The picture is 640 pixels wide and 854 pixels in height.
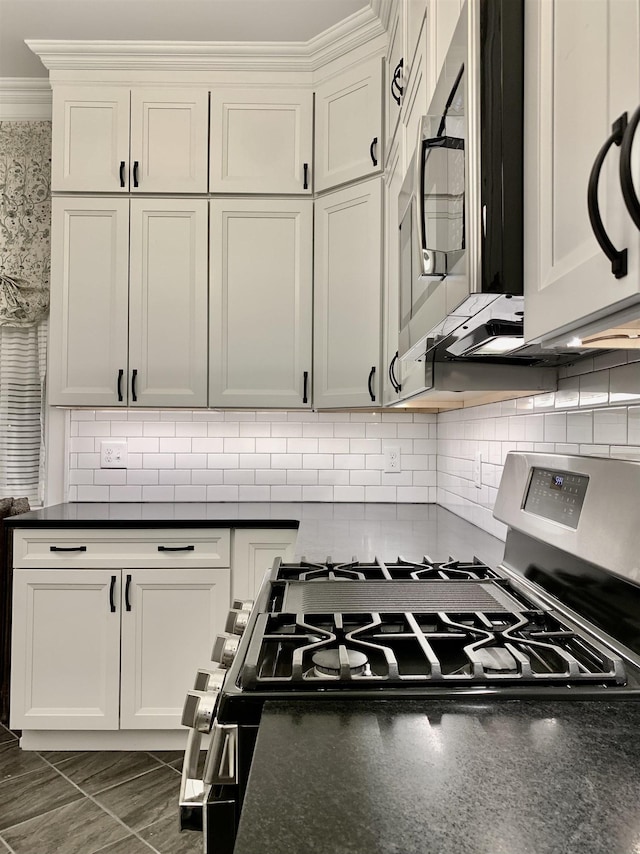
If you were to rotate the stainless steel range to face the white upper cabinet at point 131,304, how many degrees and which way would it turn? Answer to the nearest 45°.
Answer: approximately 45° to its right

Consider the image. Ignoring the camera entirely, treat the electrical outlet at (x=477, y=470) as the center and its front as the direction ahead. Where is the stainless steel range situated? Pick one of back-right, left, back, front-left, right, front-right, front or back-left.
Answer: left

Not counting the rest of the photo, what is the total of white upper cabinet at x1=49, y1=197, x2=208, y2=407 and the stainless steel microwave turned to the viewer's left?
1

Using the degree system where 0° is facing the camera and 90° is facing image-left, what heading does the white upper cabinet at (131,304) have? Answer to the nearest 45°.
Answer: approximately 0°

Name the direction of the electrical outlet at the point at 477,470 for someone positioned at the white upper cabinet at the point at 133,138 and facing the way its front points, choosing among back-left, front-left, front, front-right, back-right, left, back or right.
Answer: front-left

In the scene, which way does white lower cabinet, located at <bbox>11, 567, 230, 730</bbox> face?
toward the camera

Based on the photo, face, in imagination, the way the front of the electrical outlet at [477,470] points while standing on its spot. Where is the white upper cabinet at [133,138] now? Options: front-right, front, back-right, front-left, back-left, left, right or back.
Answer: front

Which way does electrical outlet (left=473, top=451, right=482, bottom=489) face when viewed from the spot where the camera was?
facing to the left of the viewer

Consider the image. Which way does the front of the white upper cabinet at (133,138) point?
toward the camera

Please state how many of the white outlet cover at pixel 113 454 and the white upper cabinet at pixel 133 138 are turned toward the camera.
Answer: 2

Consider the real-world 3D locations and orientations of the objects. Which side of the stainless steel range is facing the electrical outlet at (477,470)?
right

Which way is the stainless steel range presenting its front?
to the viewer's left
